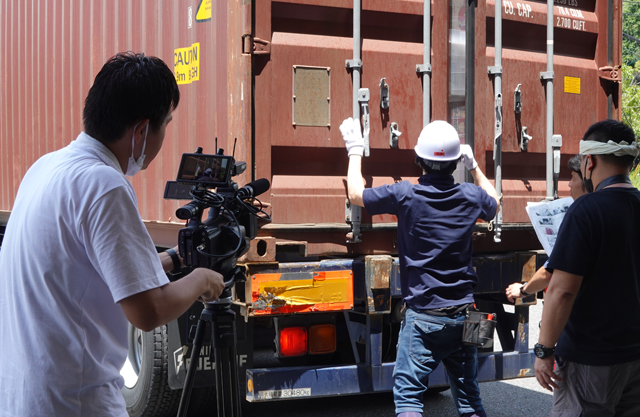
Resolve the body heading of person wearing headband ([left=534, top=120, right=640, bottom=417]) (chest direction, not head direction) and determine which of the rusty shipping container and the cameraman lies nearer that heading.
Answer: the rusty shipping container

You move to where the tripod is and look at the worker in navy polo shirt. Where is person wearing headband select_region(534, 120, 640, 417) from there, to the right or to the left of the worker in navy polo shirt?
right

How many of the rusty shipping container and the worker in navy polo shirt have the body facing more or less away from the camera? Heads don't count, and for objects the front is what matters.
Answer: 1

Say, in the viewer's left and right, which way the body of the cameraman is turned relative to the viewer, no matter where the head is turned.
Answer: facing away from the viewer and to the right of the viewer

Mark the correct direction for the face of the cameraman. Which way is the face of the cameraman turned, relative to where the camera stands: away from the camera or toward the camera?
away from the camera

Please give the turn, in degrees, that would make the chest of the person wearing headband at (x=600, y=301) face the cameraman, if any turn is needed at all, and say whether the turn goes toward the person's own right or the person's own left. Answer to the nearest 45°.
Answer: approximately 90° to the person's own left

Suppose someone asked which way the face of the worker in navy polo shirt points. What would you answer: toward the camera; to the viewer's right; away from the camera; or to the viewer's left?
away from the camera

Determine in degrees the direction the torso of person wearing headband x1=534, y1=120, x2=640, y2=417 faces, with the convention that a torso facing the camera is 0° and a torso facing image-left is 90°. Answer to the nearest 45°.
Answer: approximately 135°

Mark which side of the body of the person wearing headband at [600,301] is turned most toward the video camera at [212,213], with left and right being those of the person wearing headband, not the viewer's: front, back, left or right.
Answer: left

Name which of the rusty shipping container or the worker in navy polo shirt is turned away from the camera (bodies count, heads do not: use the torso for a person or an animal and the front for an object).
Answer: the worker in navy polo shirt

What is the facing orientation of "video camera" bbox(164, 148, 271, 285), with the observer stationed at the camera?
facing away from the viewer and to the right of the viewer

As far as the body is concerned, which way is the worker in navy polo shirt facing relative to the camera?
away from the camera
